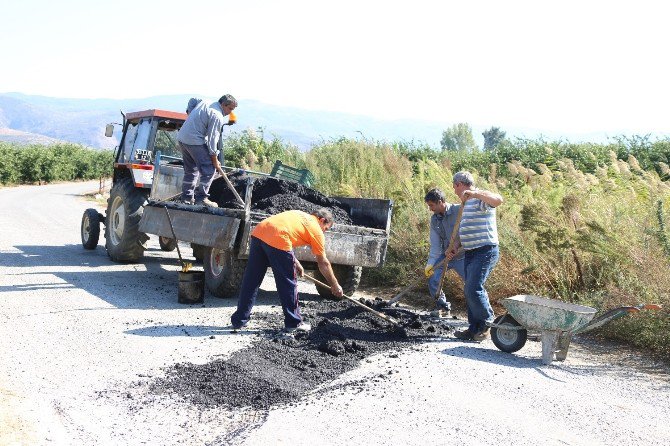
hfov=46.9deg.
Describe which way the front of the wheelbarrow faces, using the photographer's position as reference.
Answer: facing to the left of the viewer

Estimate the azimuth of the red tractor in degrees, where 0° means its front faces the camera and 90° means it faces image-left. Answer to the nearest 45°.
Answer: approximately 135°

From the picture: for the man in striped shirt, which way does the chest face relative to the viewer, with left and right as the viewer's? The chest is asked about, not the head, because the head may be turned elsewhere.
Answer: facing to the left of the viewer

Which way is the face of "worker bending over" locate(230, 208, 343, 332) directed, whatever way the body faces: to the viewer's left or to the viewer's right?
to the viewer's right

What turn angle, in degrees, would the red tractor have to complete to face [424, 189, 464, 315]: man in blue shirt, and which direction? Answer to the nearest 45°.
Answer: approximately 180°

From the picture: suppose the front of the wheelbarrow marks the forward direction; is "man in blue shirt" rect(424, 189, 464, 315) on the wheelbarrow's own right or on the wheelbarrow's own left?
on the wheelbarrow's own right

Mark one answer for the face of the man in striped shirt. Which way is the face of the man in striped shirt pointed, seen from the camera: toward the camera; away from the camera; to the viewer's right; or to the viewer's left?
to the viewer's left
